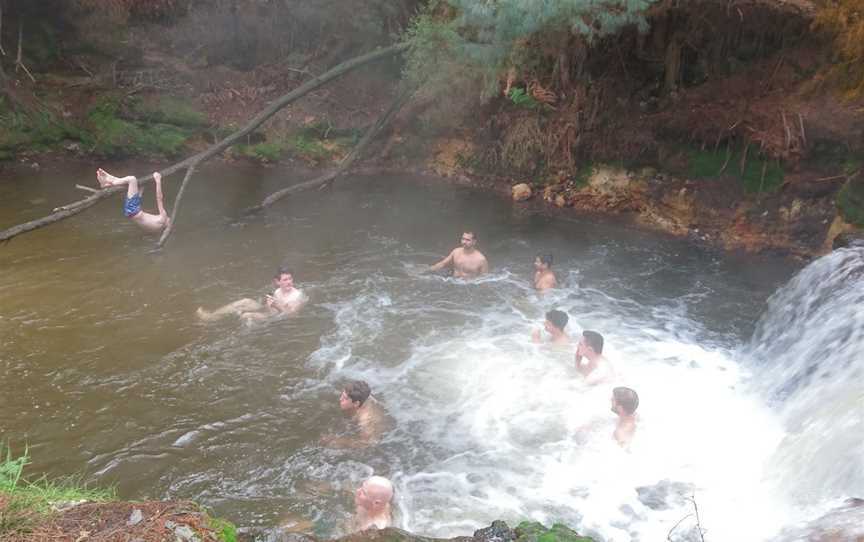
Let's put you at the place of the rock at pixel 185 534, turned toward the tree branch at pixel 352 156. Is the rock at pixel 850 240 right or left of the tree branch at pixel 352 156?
right

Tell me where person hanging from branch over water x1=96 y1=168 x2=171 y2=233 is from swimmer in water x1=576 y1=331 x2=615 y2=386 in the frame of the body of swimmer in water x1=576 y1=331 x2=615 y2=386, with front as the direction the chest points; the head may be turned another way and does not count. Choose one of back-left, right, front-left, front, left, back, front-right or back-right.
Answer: front

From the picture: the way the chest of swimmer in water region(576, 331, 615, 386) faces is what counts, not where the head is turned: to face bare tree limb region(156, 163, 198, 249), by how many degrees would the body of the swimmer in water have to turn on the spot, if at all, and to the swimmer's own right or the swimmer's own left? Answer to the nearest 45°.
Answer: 0° — they already face it

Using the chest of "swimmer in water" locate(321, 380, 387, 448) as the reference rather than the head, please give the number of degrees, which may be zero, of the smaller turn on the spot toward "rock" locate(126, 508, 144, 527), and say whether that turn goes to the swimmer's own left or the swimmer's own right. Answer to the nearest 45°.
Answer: approximately 90° to the swimmer's own left

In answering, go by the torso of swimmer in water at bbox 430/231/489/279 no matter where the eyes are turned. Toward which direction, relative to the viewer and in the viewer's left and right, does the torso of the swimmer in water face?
facing the viewer and to the left of the viewer

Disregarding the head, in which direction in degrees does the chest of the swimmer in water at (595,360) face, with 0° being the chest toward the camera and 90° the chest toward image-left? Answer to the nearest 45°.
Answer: approximately 90°

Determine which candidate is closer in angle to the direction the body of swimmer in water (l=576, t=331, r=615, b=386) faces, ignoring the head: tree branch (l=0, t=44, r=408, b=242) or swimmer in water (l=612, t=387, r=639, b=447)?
the tree branch
